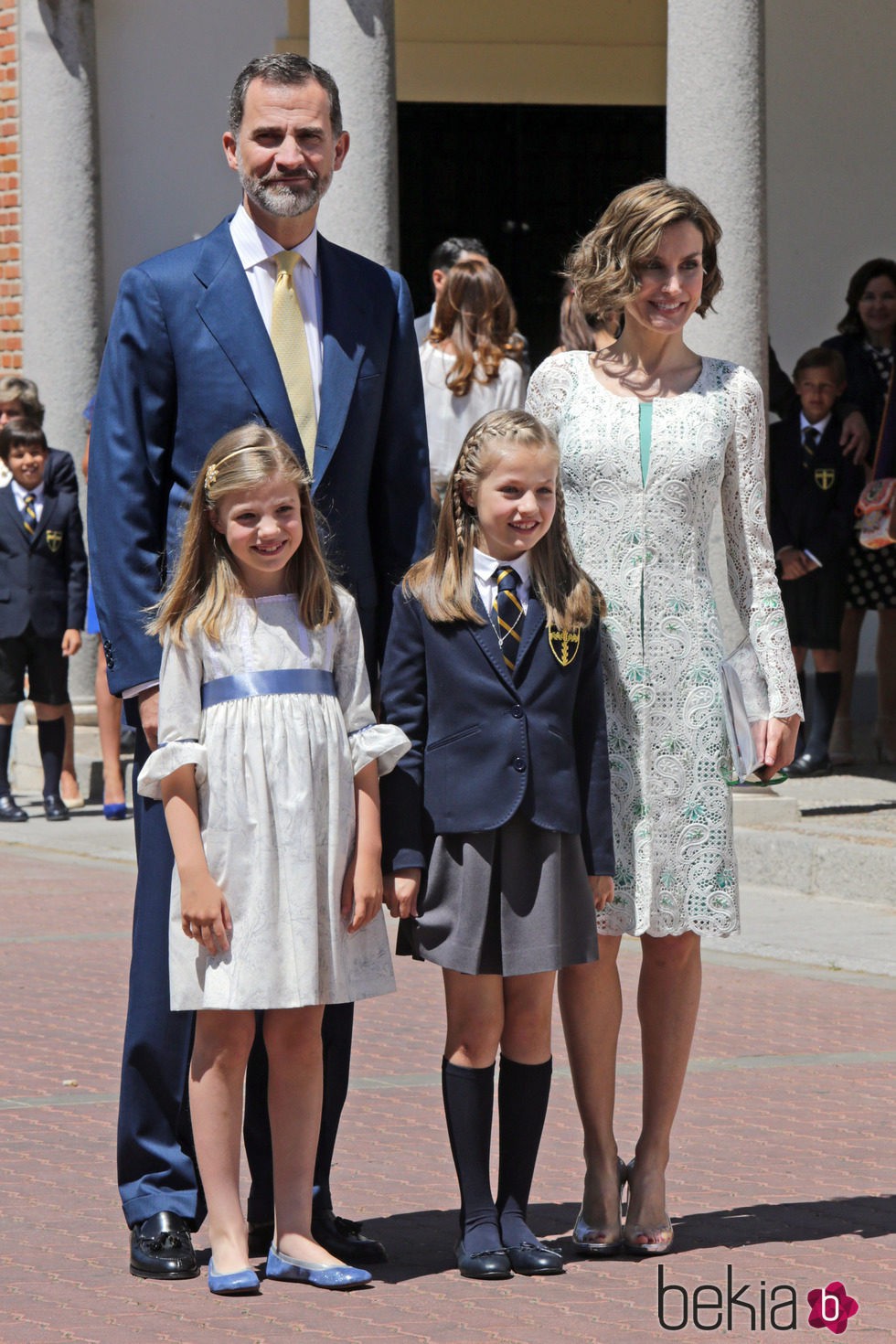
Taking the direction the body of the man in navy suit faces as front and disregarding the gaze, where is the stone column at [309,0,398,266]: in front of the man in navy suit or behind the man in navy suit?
behind

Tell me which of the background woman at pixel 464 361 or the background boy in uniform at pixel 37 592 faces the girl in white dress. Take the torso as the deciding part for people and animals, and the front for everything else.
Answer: the background boy in uniform

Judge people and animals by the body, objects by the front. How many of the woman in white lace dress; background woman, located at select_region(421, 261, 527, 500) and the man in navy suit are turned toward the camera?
2

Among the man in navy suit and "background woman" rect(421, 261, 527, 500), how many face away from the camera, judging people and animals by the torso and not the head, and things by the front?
1

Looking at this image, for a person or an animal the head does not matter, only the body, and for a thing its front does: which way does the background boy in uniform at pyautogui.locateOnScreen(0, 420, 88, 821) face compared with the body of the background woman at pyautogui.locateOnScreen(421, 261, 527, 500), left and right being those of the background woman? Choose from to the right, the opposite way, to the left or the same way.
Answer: the opposite way

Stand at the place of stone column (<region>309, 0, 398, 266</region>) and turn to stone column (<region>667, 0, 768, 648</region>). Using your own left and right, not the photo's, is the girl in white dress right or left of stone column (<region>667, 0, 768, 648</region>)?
right

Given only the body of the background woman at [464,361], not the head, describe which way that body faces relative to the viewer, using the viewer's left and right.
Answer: facing away from the viewer

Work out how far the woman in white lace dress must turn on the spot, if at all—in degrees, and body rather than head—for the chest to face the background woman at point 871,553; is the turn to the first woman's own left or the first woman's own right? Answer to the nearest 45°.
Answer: approximately 180°
